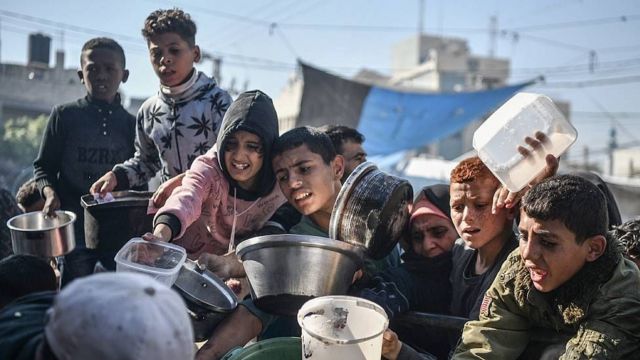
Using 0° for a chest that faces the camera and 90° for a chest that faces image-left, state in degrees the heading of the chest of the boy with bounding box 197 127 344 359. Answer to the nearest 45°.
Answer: approximately 45°

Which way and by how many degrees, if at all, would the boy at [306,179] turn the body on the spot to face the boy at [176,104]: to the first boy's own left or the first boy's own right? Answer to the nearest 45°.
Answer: approximately 90° to the first boy's own right

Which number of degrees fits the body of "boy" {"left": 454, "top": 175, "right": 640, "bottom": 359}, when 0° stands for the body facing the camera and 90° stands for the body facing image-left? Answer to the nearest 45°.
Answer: approximately 45°

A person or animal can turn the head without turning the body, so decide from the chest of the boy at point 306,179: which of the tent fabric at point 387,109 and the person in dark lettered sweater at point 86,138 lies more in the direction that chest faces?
the person in dark lettered sweater

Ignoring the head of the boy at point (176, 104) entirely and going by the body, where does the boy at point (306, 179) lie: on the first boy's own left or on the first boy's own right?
on the first boy's own left

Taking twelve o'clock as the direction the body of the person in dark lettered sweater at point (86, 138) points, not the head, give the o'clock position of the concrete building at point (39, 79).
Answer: The concrete building is roughly at 6 o'clock from the person in dark lettered sweater.
